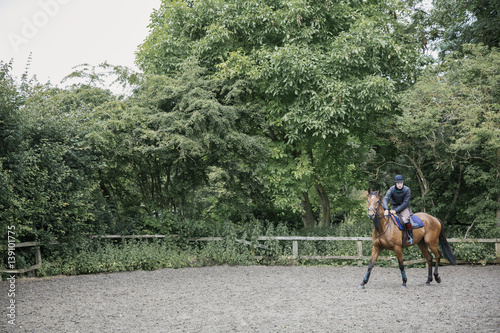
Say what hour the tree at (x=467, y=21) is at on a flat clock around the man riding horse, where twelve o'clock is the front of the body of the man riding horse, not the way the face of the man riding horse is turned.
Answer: The tree is roughly at 5 o'clock from the man riding horse.

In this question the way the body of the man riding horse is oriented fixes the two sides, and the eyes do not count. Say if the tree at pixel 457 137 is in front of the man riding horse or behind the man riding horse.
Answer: behind

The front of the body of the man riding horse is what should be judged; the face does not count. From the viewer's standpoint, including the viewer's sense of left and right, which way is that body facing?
facing the viewer and to the left of the viewer

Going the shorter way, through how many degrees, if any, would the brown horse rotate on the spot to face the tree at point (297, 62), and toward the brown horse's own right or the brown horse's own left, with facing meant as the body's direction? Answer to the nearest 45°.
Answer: approximately 90° to the brown horse's own right

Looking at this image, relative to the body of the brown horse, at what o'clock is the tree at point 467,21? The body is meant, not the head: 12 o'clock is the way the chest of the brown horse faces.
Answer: The tree is roughly at 5 o'clock from the brown horse.

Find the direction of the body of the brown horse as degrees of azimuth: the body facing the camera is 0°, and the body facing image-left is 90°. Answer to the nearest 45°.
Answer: approximately 45°

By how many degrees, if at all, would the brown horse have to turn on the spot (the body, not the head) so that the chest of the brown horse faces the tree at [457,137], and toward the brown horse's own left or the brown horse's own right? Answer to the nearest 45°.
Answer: approximately 135° to the brown horse's own right

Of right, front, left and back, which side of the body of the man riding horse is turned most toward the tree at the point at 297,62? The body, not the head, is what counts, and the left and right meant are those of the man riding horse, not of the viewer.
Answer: right
